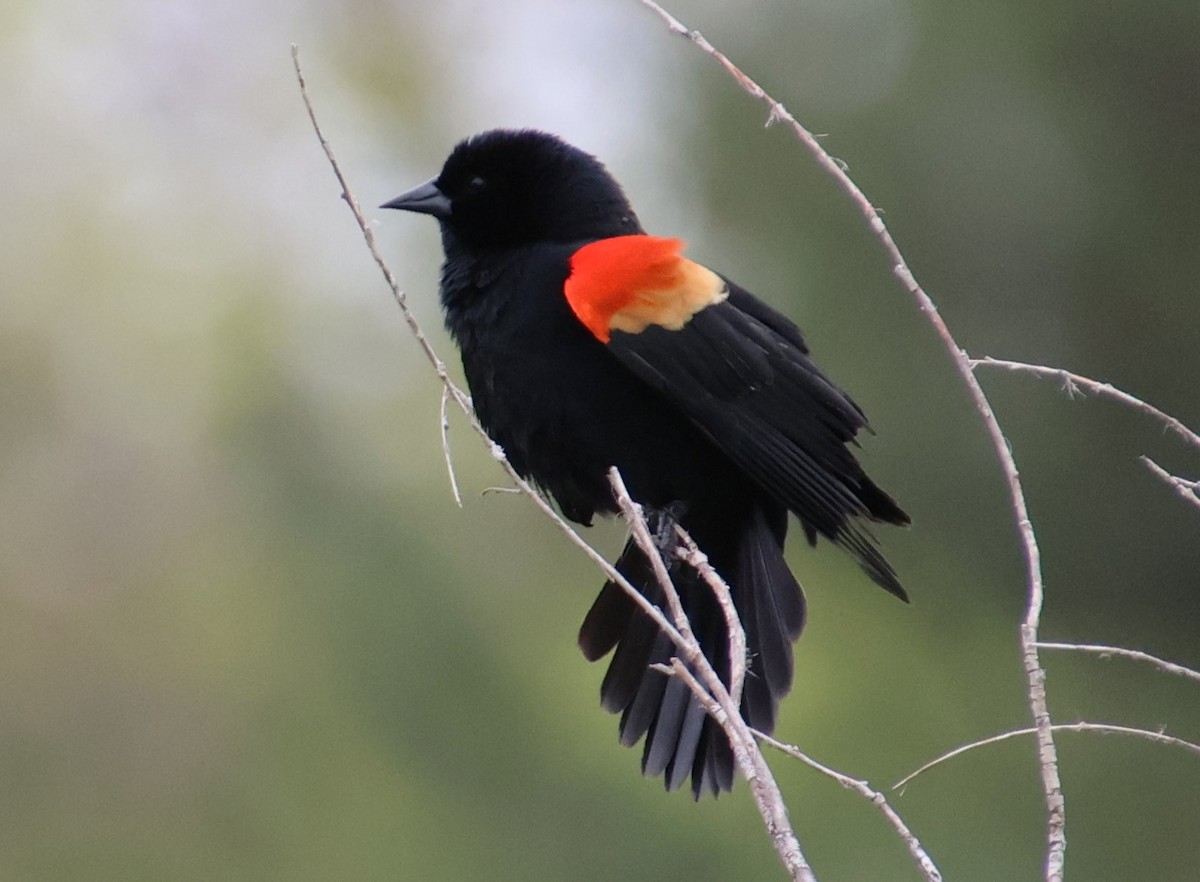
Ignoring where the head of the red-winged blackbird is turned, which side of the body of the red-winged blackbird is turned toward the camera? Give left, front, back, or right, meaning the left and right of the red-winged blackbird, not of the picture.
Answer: left
